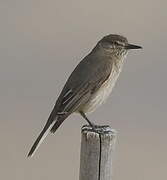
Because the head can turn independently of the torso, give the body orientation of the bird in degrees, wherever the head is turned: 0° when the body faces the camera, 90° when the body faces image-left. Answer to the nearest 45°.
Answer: approximately 270°
